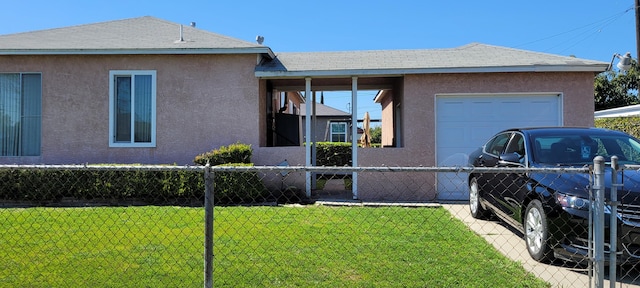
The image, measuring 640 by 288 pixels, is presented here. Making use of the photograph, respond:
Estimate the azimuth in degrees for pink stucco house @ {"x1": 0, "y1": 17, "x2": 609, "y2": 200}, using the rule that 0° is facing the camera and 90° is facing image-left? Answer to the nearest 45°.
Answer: approximately 0°

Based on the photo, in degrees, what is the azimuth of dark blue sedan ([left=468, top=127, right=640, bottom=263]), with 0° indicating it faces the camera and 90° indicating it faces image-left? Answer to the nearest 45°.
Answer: approximately 315°

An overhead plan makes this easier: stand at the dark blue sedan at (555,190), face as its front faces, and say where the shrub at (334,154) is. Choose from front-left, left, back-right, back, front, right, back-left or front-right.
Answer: back

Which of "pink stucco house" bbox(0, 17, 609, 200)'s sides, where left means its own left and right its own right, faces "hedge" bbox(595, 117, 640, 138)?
left
